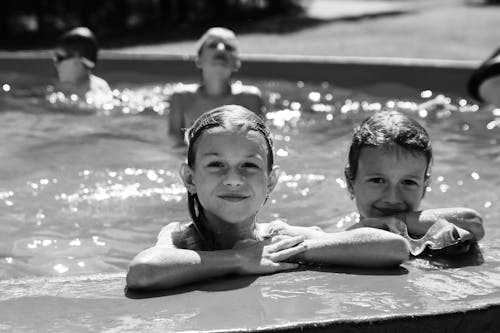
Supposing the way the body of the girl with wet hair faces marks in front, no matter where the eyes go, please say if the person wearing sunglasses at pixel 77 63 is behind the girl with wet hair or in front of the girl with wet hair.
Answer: behind

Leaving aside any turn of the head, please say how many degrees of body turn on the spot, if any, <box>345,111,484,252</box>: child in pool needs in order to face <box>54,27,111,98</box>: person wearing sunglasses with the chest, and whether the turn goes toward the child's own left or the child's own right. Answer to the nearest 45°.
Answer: approximately 135° to the child's own right

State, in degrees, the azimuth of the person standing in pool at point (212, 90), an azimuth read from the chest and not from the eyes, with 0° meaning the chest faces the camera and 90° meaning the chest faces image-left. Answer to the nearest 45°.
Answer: approximately 0°

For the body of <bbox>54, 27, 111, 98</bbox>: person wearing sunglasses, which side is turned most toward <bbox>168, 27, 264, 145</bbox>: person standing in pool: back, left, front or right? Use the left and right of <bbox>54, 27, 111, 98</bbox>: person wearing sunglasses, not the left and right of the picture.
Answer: left

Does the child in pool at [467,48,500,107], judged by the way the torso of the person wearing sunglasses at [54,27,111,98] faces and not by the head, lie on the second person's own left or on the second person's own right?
on the second person's own left

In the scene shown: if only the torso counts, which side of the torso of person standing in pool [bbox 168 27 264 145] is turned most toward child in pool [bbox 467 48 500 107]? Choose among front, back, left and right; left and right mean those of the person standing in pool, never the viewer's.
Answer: left

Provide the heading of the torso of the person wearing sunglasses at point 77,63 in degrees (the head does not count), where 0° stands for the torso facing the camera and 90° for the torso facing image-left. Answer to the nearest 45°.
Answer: approximately 45°

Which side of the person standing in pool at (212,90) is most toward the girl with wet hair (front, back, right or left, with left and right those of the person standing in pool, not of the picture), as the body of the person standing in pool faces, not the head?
front
